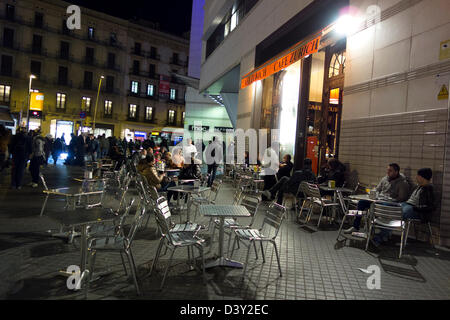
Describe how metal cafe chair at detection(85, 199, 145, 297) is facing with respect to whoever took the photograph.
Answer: facing to the left of the viewer

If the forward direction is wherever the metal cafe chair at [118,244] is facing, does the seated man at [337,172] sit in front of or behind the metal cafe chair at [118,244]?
behind
